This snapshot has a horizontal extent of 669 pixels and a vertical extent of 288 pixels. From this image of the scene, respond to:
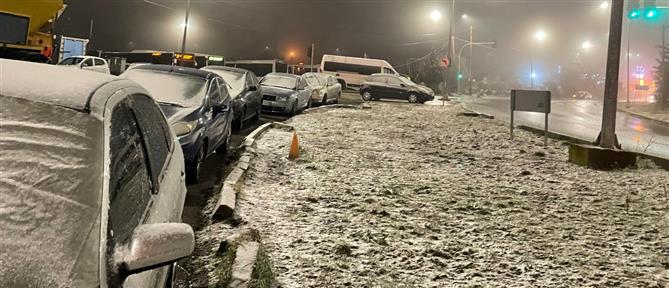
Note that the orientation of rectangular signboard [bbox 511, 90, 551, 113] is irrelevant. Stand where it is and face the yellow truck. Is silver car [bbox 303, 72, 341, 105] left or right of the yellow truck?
right

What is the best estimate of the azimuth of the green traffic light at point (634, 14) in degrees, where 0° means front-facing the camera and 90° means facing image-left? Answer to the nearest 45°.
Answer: approximately 0°

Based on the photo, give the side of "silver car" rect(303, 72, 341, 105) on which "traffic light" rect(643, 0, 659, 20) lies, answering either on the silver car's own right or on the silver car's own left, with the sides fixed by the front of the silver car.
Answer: on the silver car's own left

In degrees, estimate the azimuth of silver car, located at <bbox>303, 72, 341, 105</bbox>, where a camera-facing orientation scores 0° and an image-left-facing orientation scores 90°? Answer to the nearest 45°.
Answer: approximately 45°

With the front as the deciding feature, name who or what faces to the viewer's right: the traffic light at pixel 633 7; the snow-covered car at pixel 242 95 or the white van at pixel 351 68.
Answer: the white van

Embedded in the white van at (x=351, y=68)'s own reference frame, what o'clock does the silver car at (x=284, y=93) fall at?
The silver car is roughly at 3 o'clock from the white van.

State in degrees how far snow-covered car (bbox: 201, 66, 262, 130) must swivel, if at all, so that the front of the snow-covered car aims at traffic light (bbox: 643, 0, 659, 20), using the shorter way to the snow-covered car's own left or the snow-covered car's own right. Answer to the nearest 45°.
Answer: approximately 135° to the snow-covered car's own left

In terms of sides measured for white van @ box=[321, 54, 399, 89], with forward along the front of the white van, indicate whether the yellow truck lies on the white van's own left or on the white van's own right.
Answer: on the white van's own right
